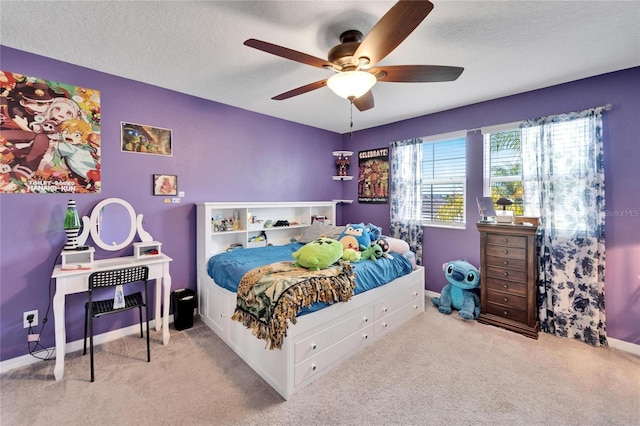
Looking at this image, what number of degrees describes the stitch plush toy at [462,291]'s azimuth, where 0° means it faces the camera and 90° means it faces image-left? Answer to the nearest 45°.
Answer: approximately 45°

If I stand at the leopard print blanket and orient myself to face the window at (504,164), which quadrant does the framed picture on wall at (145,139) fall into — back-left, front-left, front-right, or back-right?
back-left

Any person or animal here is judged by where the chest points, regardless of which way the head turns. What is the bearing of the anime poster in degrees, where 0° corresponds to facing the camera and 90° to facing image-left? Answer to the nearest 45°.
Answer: approximately 315°

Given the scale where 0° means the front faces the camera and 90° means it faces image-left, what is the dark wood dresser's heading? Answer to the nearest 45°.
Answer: approximately 45°

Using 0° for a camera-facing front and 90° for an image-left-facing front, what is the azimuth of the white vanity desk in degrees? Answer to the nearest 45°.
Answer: approximately 315°
